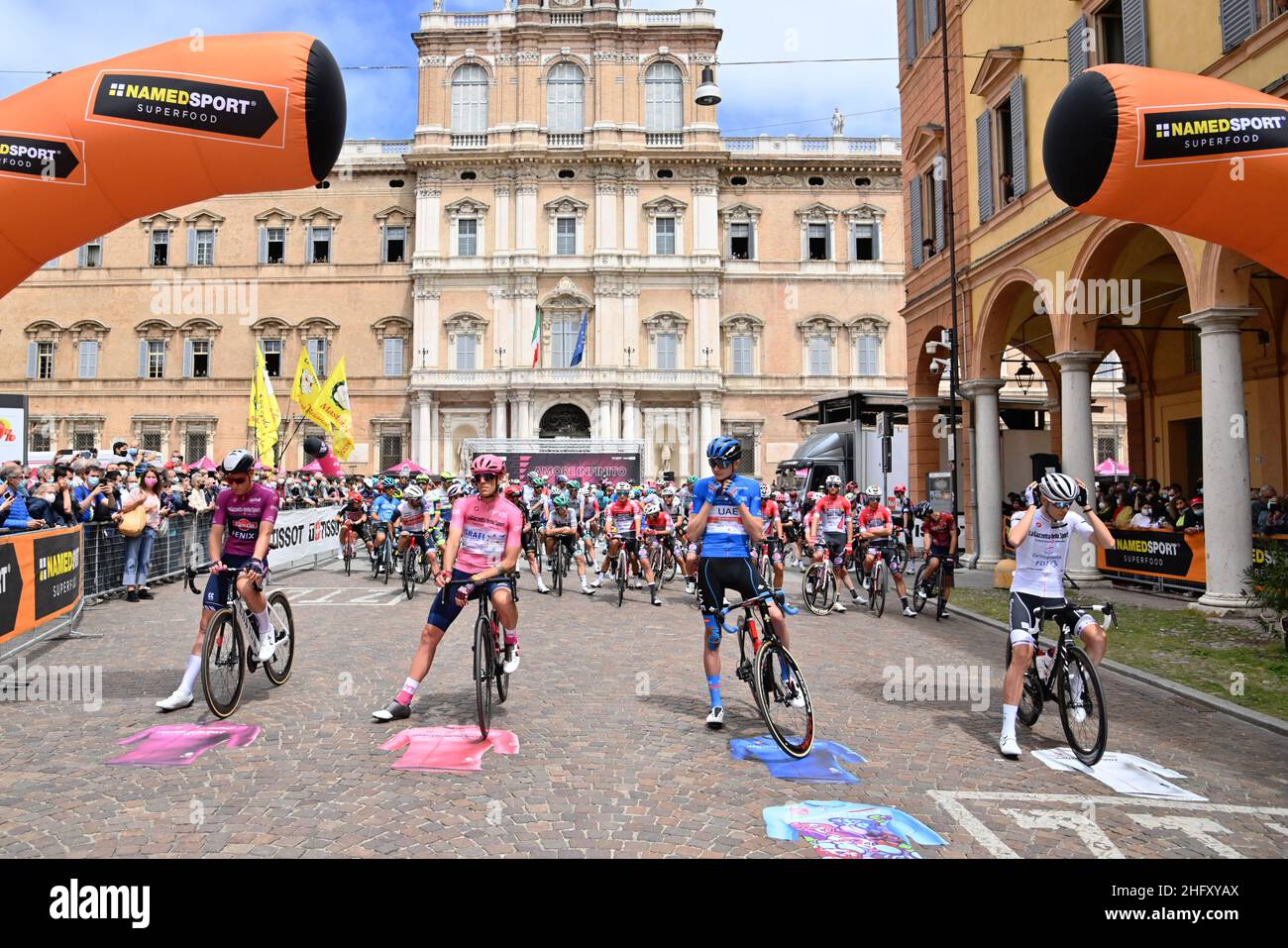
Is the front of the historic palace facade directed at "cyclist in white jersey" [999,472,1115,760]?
yes

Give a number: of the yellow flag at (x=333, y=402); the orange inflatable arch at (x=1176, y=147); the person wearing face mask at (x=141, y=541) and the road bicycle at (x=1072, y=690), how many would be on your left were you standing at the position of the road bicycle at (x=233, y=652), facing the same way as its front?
2

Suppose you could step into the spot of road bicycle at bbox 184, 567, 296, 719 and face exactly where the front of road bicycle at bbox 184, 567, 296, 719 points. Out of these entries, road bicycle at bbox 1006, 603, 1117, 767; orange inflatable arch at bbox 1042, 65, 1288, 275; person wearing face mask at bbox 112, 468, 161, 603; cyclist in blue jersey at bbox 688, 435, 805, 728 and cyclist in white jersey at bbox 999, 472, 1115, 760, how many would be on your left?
4

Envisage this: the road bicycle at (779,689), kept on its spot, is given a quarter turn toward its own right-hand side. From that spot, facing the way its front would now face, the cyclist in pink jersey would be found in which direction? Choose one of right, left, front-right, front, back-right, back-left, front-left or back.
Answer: front-right

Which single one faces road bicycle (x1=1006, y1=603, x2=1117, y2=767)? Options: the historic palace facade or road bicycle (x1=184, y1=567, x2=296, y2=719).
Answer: the historic palace facade

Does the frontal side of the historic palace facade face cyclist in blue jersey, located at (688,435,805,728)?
yes

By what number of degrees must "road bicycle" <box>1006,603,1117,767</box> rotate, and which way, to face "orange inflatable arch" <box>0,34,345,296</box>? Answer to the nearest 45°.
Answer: approximately 90° to its right

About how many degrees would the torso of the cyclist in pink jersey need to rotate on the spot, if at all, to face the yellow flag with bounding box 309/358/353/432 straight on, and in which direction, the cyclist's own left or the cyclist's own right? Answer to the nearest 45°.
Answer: approximately 180°

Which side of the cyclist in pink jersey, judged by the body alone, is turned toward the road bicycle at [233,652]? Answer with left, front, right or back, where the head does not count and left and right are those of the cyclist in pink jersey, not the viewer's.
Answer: right
